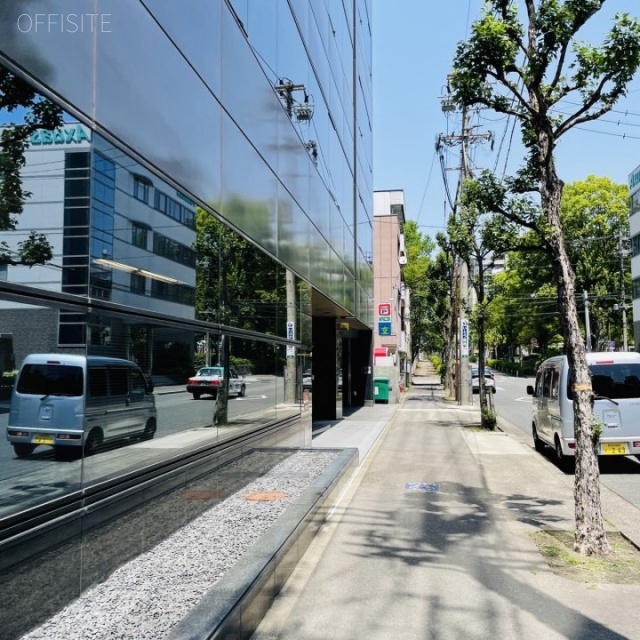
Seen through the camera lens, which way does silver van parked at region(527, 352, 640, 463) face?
facing away from the viewer and to the left of the viewer

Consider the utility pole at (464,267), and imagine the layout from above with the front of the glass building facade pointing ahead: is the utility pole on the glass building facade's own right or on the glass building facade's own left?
on the glass building facade's own left

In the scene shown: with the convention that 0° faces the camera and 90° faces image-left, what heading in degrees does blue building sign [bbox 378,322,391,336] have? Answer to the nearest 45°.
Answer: approximately 0°

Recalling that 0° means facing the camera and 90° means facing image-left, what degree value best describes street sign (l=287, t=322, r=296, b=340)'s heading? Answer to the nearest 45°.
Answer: approximately 0°

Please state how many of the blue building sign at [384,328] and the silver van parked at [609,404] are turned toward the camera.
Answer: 1
